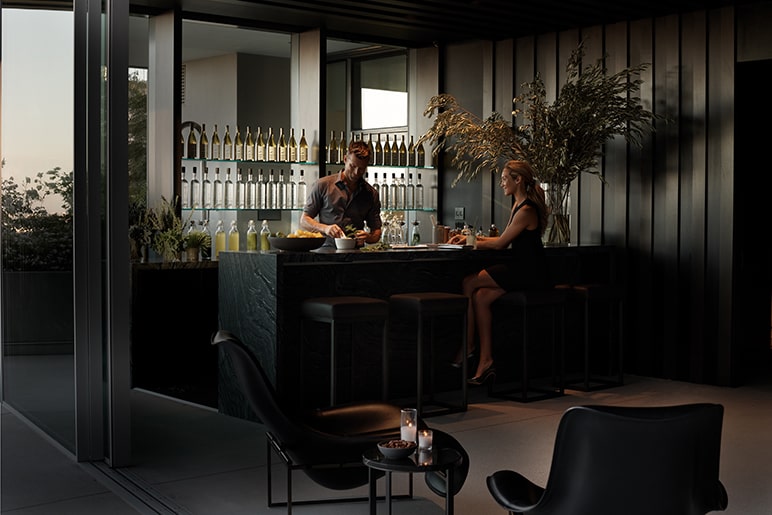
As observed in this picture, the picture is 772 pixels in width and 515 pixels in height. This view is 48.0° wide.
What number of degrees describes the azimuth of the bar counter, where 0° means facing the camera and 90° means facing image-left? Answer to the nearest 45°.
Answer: approximately 315°

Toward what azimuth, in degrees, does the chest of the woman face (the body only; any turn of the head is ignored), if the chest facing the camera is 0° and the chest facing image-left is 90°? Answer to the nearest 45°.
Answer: approximately 90°

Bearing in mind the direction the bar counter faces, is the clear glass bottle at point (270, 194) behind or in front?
behind

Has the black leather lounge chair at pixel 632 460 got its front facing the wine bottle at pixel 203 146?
yes

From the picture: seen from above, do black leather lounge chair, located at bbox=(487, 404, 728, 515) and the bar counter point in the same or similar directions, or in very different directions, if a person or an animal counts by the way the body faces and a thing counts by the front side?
very different directions

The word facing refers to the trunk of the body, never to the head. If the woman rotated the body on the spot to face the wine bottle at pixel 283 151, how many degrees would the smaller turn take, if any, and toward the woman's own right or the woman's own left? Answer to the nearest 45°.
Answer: approximately 45° to the woman's own right

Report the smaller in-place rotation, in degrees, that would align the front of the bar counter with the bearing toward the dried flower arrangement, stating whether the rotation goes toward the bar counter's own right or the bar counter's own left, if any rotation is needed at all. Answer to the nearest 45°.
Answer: approximately 90° to the bar counter's own left

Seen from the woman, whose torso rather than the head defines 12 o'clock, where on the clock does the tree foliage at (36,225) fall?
The tree foliage is roughly at 11 o'clock from the woman.

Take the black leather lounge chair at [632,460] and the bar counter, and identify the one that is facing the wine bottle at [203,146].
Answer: the black leather lounge chair

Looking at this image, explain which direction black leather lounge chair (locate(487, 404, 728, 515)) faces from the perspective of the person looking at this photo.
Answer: facing away from the viewer and to the left of the viewer
